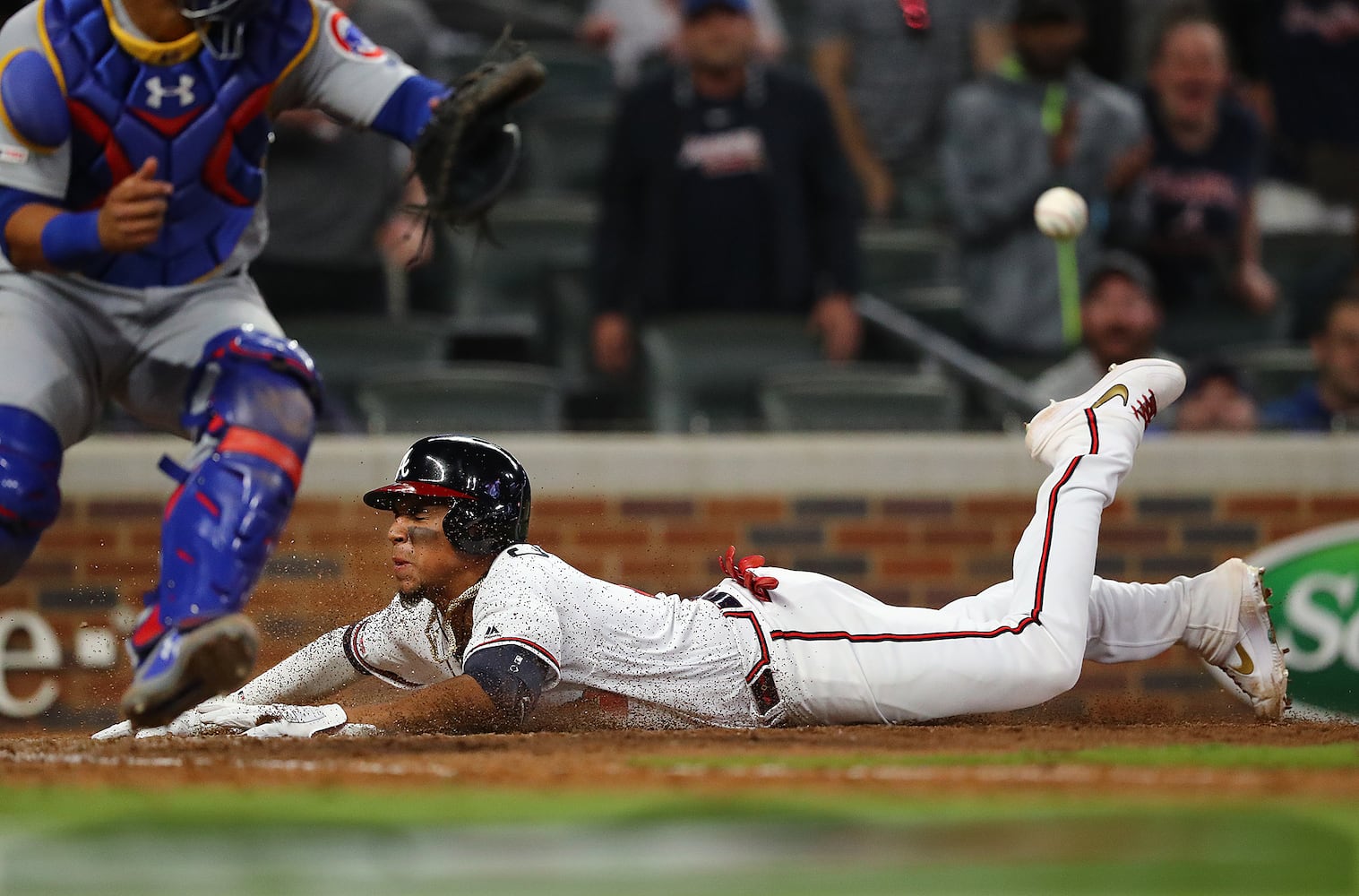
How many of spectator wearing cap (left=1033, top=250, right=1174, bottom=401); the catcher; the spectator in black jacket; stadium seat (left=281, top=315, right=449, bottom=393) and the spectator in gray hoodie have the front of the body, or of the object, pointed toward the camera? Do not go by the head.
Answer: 5

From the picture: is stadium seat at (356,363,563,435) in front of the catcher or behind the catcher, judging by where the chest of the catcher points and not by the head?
behind

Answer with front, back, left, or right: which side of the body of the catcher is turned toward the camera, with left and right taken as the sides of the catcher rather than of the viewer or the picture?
front

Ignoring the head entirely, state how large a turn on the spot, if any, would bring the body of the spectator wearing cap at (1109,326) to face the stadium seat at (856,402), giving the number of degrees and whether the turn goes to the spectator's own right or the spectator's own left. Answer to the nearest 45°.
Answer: approximately 45° to the spectator's own right

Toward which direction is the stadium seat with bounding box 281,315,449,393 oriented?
toward the camera

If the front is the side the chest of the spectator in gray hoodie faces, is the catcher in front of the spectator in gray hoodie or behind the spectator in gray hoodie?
in front

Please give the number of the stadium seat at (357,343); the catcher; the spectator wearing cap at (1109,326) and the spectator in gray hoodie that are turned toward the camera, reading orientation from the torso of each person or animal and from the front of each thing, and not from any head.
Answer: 4

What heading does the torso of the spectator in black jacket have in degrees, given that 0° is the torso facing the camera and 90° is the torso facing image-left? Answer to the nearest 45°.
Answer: approximately 0°

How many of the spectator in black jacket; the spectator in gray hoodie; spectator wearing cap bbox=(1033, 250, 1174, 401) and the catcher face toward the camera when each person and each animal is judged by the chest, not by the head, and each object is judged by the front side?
4

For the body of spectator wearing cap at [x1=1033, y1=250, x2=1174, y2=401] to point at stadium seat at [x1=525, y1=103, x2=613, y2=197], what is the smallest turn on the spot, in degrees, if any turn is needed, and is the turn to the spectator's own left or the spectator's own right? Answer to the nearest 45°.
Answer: approximately 135° to the spectator's own right

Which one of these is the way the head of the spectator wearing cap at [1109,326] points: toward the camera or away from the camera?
toward the camera

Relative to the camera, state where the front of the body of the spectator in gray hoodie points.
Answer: toward the camera

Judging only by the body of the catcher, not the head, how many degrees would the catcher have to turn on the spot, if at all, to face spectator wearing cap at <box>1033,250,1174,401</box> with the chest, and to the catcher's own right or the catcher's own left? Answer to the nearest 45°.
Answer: approximately 135° to the catcher's own left

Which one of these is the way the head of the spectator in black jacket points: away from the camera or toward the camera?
toward the camera
